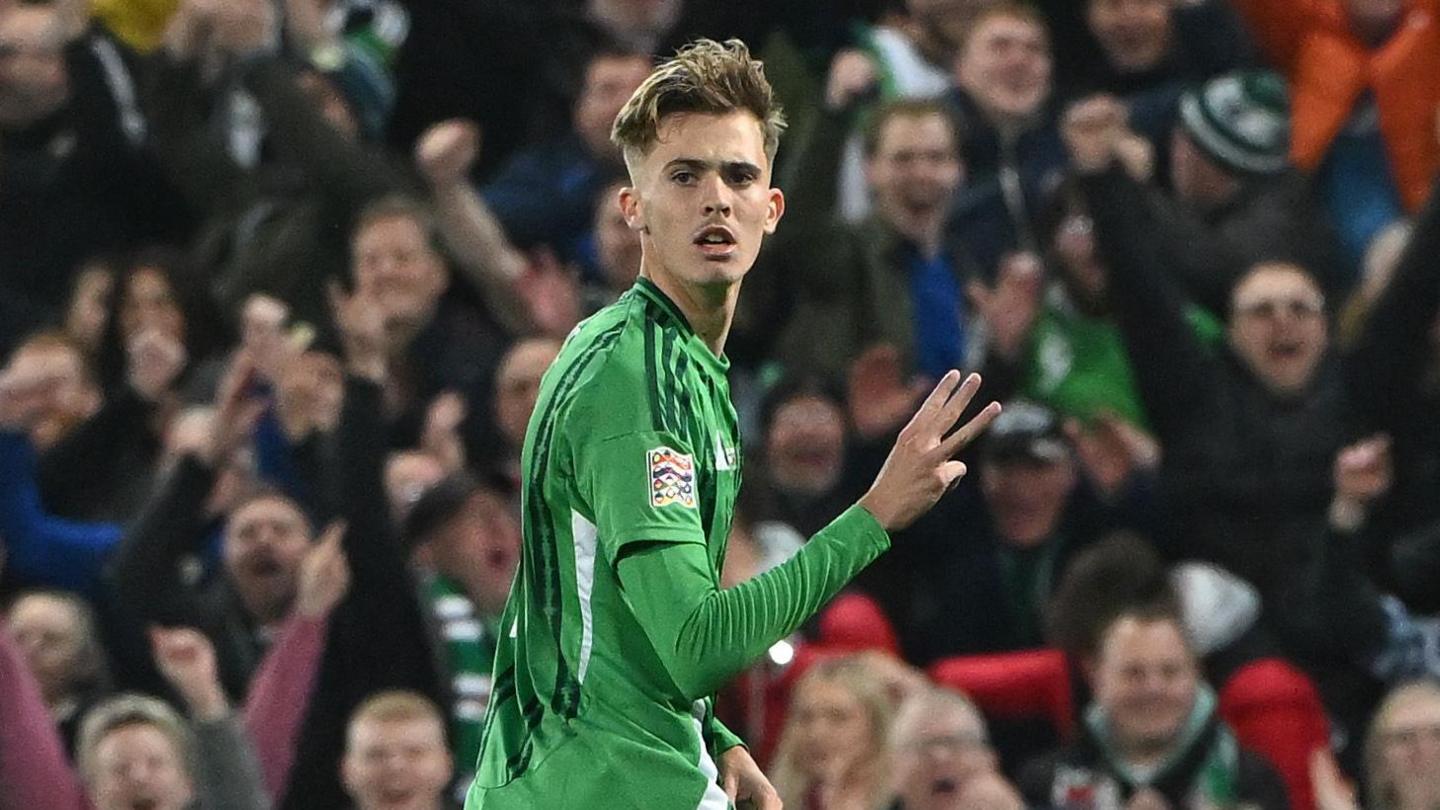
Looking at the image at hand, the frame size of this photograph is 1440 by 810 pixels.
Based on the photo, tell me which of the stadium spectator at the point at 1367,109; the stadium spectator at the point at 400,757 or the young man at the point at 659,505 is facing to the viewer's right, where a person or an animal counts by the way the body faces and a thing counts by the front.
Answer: the young man

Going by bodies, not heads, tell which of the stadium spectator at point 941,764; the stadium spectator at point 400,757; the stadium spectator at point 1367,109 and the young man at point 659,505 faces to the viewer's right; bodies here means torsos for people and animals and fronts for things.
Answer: the young man

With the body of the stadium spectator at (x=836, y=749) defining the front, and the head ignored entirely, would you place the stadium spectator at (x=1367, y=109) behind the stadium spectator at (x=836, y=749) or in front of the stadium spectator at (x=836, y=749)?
behind
